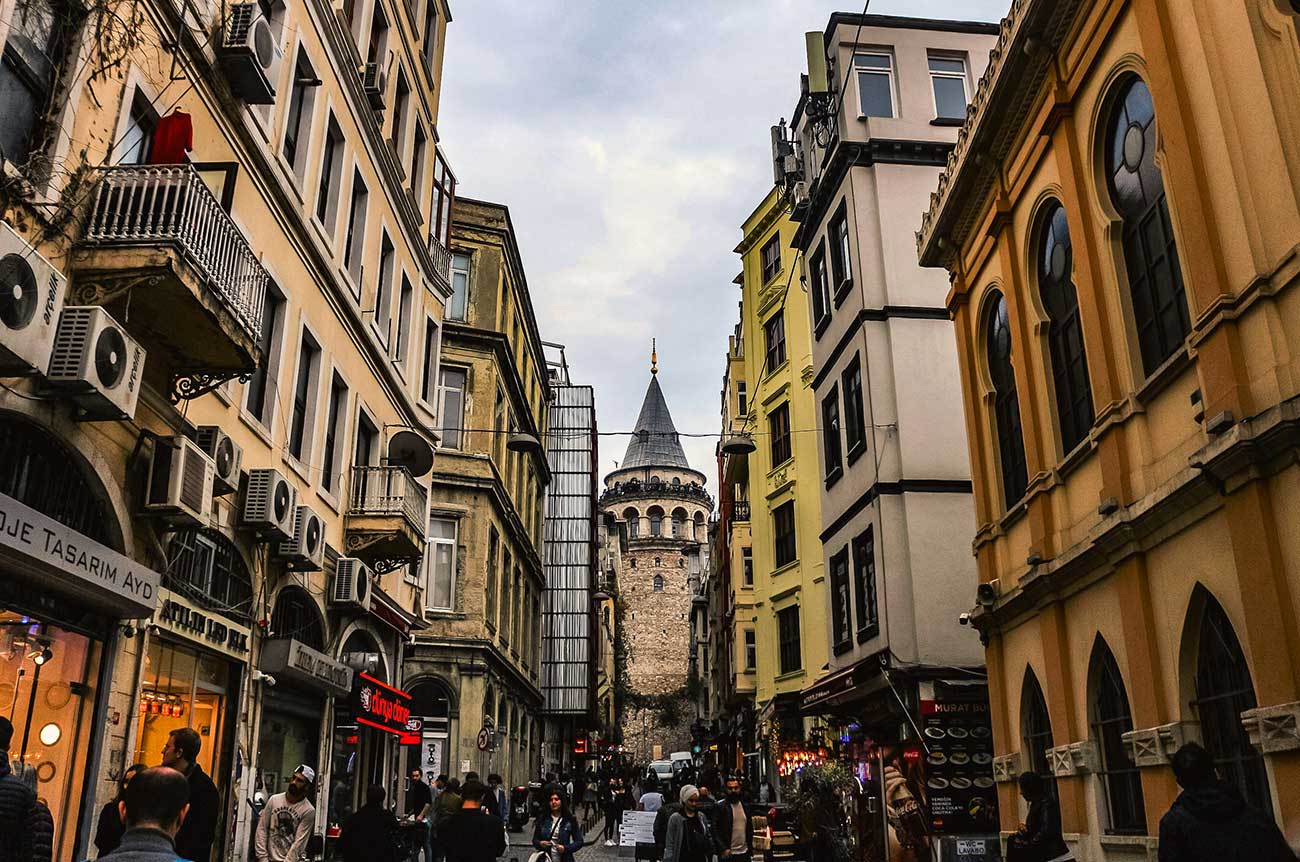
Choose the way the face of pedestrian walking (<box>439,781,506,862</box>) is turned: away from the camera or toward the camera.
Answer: away from the camera

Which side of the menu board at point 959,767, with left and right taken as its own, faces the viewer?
front

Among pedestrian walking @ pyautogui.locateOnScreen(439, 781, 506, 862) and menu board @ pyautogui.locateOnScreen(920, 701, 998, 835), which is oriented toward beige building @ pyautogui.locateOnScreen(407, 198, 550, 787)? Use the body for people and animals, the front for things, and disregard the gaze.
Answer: the pedestrian walking

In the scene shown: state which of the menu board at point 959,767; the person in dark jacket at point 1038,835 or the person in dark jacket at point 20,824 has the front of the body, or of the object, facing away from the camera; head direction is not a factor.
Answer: the person in dark jacket at point 20,824

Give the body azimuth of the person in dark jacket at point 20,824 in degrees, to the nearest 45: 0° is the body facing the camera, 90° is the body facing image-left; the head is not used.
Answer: approximately 180°

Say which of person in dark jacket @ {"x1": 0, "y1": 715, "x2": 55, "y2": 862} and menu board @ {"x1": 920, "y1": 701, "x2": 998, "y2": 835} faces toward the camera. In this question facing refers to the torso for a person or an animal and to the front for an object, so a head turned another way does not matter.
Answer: the menu board

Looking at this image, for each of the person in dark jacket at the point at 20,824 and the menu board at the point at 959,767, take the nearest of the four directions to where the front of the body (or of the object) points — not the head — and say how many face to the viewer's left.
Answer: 0

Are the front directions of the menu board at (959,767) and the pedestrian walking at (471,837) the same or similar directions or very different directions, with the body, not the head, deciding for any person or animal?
very different directions

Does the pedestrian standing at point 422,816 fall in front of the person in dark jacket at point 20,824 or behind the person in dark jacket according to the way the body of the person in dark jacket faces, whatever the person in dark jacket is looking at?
in front

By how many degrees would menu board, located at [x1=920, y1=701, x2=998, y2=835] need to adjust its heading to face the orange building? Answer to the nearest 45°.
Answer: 0° — it already faces it

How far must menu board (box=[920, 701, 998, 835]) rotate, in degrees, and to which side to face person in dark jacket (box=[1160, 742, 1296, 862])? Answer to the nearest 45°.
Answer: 0° — it already faces them

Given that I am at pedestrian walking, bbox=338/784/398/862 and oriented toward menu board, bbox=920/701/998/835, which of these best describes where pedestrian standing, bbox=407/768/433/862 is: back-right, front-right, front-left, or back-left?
front-left

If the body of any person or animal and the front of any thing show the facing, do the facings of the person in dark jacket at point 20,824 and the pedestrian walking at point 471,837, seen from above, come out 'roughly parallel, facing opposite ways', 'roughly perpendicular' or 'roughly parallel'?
roughly parallel

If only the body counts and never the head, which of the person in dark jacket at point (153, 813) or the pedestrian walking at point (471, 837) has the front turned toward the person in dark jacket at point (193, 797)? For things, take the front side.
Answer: the person in dark jacket at point (153, 813)

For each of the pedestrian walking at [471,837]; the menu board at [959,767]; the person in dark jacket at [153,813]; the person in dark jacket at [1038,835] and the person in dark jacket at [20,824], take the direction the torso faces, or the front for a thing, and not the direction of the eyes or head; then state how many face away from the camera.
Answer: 3

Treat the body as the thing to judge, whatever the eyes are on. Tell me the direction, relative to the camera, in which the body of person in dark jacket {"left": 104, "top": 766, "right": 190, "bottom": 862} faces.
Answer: away from the camera

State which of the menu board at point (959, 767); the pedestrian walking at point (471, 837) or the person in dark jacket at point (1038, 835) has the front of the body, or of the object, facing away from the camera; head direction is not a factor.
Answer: the pedestrian walking
